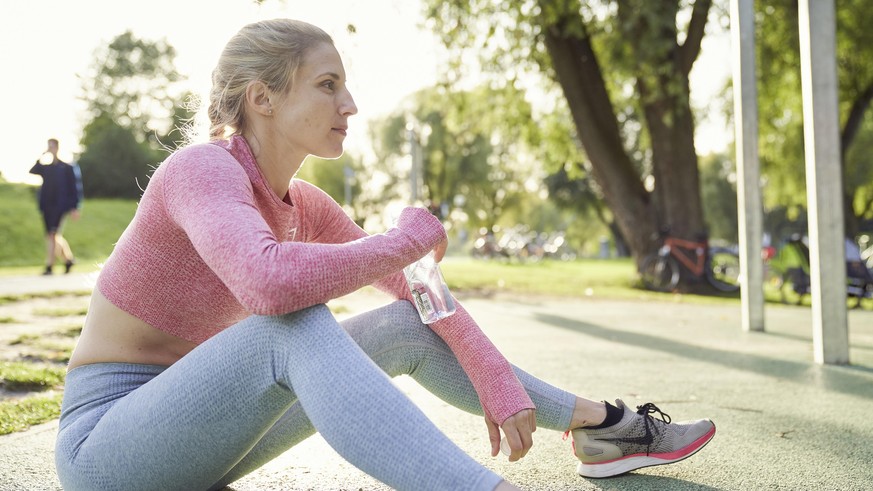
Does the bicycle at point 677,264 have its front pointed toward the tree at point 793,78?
no

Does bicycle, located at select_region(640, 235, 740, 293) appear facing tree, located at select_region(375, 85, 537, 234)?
no
